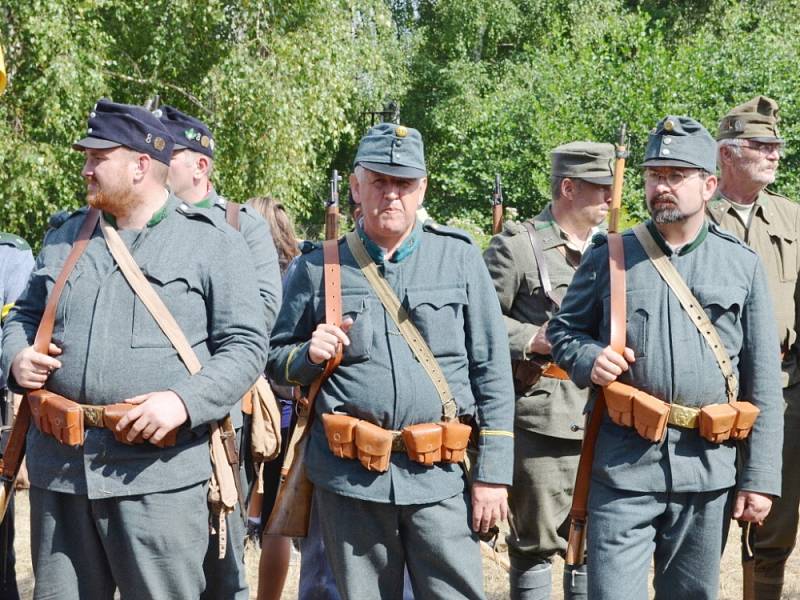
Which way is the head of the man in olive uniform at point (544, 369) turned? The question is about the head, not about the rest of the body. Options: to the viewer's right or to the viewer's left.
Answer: to the viewer's right

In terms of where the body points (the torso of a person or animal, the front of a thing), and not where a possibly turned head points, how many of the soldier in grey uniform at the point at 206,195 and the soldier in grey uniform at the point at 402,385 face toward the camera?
1

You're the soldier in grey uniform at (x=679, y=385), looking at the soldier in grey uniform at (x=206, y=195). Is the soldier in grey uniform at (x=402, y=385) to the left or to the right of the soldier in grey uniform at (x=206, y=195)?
left

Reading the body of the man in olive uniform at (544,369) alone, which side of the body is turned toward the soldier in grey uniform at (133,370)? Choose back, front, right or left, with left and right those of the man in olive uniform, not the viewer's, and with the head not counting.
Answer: right

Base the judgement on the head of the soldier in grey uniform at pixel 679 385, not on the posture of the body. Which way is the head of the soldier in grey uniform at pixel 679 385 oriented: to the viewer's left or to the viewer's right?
to the viewer's left
